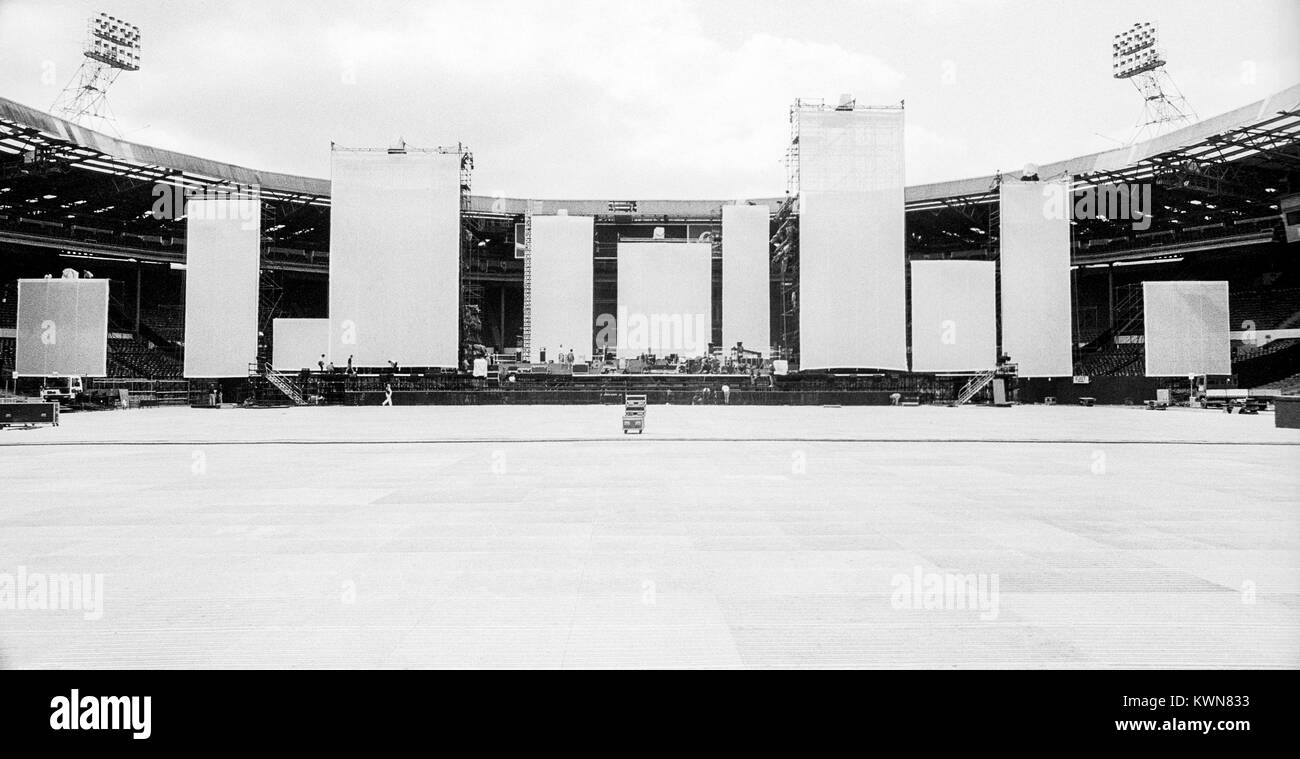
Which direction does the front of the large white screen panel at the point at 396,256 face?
toward the camera

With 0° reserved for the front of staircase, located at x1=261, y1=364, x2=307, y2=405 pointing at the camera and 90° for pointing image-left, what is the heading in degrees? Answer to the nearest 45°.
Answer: approximately 270°

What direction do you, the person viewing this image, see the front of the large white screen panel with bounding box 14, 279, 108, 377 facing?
facing the viewer

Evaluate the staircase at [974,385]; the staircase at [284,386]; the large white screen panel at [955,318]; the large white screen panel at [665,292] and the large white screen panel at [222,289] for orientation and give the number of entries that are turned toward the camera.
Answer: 3

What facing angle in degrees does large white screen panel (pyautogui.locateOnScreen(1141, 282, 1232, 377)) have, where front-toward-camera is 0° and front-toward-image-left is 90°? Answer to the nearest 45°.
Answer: approximately 0°

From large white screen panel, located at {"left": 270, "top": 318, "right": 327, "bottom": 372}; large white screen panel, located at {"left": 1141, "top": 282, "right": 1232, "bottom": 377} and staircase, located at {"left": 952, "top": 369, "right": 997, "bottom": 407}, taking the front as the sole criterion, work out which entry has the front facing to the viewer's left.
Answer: the staircase

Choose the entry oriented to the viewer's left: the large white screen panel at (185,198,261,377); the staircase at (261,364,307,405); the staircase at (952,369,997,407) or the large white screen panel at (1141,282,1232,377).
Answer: the staircase at (952,369,997,407)

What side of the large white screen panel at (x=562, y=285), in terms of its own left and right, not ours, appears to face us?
front

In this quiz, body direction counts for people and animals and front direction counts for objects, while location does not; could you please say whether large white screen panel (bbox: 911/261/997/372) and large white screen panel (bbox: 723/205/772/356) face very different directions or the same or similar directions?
same or similar directions

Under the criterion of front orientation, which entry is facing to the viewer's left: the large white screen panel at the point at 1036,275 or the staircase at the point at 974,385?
the staircase

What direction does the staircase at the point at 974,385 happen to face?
to the viewer's left

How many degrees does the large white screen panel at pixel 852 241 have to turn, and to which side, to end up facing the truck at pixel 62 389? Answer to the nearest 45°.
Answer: approximately 90° to its right

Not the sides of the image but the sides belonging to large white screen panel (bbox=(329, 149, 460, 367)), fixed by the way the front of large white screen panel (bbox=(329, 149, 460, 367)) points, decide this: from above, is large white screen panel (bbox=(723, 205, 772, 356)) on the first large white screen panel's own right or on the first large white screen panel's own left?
on the first large white screen panel's own left

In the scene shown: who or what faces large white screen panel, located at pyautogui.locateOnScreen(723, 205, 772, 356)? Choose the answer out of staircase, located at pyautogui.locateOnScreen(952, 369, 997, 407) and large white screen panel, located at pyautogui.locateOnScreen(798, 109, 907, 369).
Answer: the staircase

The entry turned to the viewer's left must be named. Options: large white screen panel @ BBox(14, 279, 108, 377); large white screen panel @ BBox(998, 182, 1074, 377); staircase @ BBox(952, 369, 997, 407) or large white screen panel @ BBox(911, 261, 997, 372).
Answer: the staircase

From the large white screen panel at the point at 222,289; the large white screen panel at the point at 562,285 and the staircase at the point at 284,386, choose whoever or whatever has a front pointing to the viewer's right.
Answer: the staircase

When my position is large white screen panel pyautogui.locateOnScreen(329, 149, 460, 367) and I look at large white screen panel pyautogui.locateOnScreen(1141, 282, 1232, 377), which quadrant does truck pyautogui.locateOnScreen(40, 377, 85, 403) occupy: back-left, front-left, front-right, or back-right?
back-right

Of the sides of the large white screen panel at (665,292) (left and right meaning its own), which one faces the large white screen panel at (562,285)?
right

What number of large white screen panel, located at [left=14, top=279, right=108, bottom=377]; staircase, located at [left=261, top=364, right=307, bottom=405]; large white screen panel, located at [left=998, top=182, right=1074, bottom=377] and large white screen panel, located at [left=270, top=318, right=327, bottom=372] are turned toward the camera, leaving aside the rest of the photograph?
3
